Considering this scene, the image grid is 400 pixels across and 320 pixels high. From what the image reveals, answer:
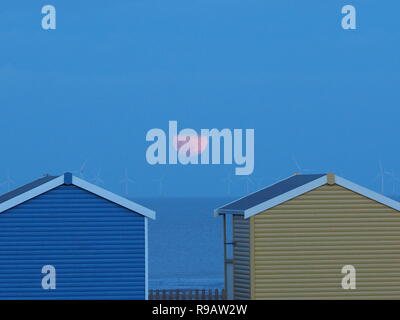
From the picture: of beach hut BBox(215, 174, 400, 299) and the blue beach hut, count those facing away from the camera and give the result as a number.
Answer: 2

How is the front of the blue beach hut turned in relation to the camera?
facing away from the viewer

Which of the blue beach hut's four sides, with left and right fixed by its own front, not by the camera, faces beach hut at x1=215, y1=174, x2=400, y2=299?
right

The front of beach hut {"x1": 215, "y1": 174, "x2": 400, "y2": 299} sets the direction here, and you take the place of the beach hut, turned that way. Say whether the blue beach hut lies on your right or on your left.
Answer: on your left

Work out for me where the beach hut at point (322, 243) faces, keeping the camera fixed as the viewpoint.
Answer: facing away from the viewer
